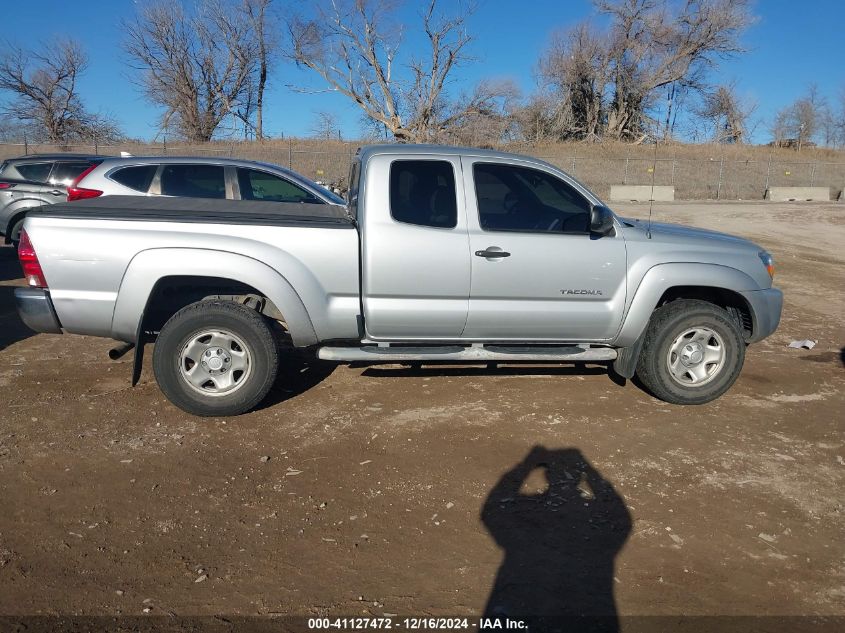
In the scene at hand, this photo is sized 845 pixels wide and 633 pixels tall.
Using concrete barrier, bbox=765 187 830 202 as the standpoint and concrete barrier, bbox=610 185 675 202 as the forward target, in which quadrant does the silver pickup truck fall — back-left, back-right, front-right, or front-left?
front-left

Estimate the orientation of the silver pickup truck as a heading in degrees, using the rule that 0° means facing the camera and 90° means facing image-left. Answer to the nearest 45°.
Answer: approximately 270°
